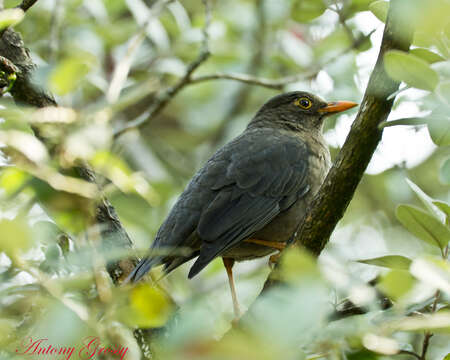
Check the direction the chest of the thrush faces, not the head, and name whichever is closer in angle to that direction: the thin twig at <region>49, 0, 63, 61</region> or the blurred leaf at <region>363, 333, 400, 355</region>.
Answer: the blurred leaf

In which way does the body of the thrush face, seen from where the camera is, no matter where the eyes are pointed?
to the viewer's right

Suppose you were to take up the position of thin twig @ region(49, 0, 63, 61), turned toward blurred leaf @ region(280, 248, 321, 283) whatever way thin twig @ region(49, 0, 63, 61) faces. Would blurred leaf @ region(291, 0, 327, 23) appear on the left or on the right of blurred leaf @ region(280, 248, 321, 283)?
left

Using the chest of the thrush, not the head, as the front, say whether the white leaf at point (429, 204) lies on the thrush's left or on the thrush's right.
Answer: on the thrush's right
